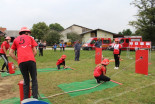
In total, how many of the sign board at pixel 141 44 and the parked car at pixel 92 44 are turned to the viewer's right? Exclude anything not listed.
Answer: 0

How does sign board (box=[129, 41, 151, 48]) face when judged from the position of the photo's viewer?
facing the viewer

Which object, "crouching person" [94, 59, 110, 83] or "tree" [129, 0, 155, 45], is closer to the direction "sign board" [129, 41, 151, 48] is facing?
the crouching person

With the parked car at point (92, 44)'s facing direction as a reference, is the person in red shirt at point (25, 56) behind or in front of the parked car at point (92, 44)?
in front

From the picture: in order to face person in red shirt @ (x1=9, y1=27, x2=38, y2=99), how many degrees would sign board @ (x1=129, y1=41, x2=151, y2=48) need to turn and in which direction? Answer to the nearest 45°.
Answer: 0° — it already faces them

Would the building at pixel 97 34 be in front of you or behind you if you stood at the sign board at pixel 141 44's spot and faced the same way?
behind

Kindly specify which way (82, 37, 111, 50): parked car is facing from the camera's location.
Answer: facing the viewer and to the left of the viewer

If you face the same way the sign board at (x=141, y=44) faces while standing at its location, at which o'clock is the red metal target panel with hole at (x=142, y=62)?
The red metal target panel with hole is roughly at 12 o'clock from the sign board.

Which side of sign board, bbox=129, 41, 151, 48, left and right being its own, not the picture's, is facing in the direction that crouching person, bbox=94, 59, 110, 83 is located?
front

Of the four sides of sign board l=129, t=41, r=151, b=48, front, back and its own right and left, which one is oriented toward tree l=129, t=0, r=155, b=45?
back
